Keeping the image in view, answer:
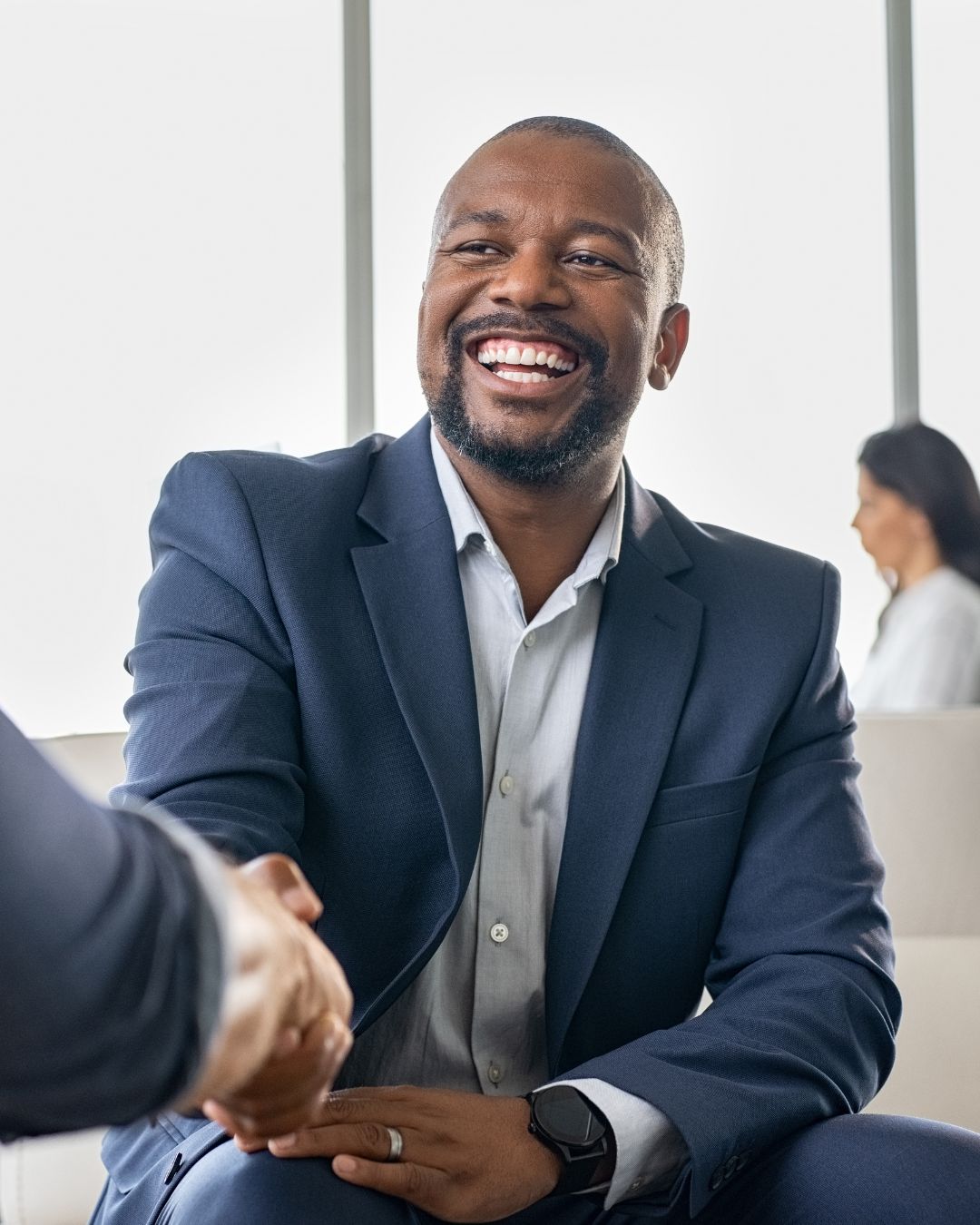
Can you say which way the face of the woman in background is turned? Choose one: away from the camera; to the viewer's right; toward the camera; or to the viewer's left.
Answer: to the viewer's left

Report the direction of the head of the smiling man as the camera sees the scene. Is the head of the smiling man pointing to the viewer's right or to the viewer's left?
to the viewer's left

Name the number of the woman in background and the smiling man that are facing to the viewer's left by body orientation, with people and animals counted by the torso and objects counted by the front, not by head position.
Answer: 1

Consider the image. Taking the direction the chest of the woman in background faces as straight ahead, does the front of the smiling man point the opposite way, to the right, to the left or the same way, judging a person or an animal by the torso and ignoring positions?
to the left

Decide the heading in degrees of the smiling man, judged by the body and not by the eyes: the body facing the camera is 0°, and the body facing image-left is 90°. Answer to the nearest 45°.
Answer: approximately 0°

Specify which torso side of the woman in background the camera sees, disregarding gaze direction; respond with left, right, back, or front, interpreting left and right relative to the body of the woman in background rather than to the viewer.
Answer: left

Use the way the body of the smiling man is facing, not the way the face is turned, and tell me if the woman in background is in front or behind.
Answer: behind

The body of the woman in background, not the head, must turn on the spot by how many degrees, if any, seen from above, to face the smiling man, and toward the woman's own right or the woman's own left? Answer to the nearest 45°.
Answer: approximately 90° to the woman's own left
